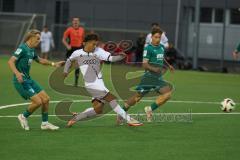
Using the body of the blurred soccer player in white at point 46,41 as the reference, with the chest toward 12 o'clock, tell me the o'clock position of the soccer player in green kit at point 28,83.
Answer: The soccer player in green kit is roughly at 12 o'clock from the blurred soccer player in white.

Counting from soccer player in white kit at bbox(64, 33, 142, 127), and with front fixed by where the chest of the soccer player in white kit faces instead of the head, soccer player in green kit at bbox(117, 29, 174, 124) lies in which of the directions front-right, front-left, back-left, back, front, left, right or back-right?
left

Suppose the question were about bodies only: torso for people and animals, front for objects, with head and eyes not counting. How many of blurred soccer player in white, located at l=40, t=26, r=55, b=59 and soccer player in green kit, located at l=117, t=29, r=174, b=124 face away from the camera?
0

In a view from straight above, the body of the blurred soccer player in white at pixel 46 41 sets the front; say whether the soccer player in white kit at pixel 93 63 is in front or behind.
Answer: in front

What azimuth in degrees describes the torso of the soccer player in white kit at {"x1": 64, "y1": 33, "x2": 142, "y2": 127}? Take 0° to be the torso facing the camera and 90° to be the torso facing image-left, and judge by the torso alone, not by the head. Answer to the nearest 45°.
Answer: approximately 315°
